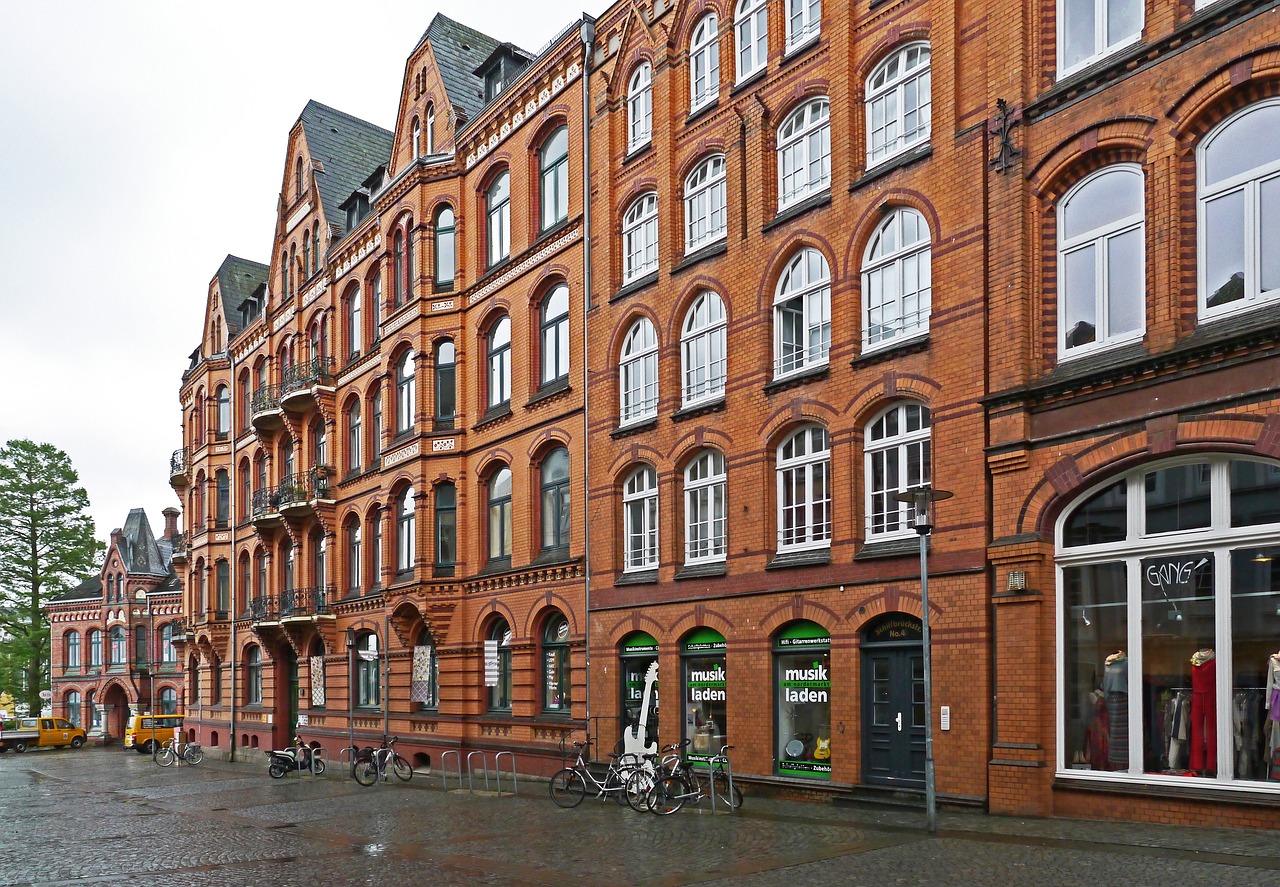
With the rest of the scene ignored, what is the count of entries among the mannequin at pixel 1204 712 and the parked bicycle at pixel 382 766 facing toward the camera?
1

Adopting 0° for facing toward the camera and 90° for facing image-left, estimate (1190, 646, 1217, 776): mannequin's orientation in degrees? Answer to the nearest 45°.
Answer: approximately 0°

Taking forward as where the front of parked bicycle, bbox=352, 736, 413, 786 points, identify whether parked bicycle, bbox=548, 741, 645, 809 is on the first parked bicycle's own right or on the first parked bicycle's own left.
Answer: on the first parked bicycle's own right

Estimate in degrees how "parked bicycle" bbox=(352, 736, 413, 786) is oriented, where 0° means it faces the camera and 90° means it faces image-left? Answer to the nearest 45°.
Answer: approximately 270°

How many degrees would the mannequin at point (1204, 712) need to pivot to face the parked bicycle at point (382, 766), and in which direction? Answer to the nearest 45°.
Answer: approximately 135° to its right
